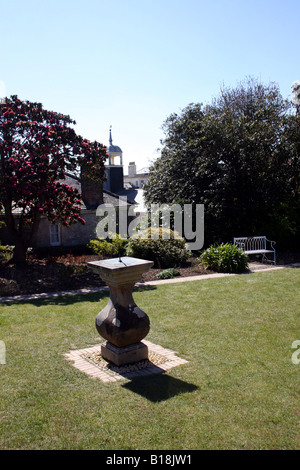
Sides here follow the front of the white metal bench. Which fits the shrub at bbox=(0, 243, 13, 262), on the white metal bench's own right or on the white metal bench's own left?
on the white metal bench's own right

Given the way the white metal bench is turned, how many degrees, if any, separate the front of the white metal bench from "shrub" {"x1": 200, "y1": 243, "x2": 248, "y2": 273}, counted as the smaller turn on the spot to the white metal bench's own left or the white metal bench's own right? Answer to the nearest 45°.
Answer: approximately 45° to the white metal bench's own right

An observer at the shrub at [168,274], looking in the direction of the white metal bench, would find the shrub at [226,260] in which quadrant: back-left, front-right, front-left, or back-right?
front-right

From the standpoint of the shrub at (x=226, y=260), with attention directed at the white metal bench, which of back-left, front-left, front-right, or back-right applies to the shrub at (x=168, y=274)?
back-left

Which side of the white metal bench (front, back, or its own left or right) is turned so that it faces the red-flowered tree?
right

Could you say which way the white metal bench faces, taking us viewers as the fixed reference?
facing the viewer and to the right of the viewer

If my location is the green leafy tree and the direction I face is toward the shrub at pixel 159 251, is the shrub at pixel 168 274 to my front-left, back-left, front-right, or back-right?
front-left

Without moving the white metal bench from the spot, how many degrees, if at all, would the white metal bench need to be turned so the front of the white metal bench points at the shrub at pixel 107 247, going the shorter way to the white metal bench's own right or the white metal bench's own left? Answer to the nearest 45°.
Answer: approximately 135° to the white metal bench's own right

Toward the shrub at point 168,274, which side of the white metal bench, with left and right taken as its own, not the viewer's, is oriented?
right

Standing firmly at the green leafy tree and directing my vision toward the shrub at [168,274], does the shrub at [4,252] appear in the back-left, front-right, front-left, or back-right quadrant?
front-right

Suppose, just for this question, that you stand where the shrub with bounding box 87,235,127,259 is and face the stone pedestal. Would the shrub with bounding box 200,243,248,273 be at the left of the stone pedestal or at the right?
left

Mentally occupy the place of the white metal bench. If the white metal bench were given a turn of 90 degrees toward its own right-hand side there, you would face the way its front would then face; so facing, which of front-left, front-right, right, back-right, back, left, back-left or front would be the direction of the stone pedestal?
front-left
